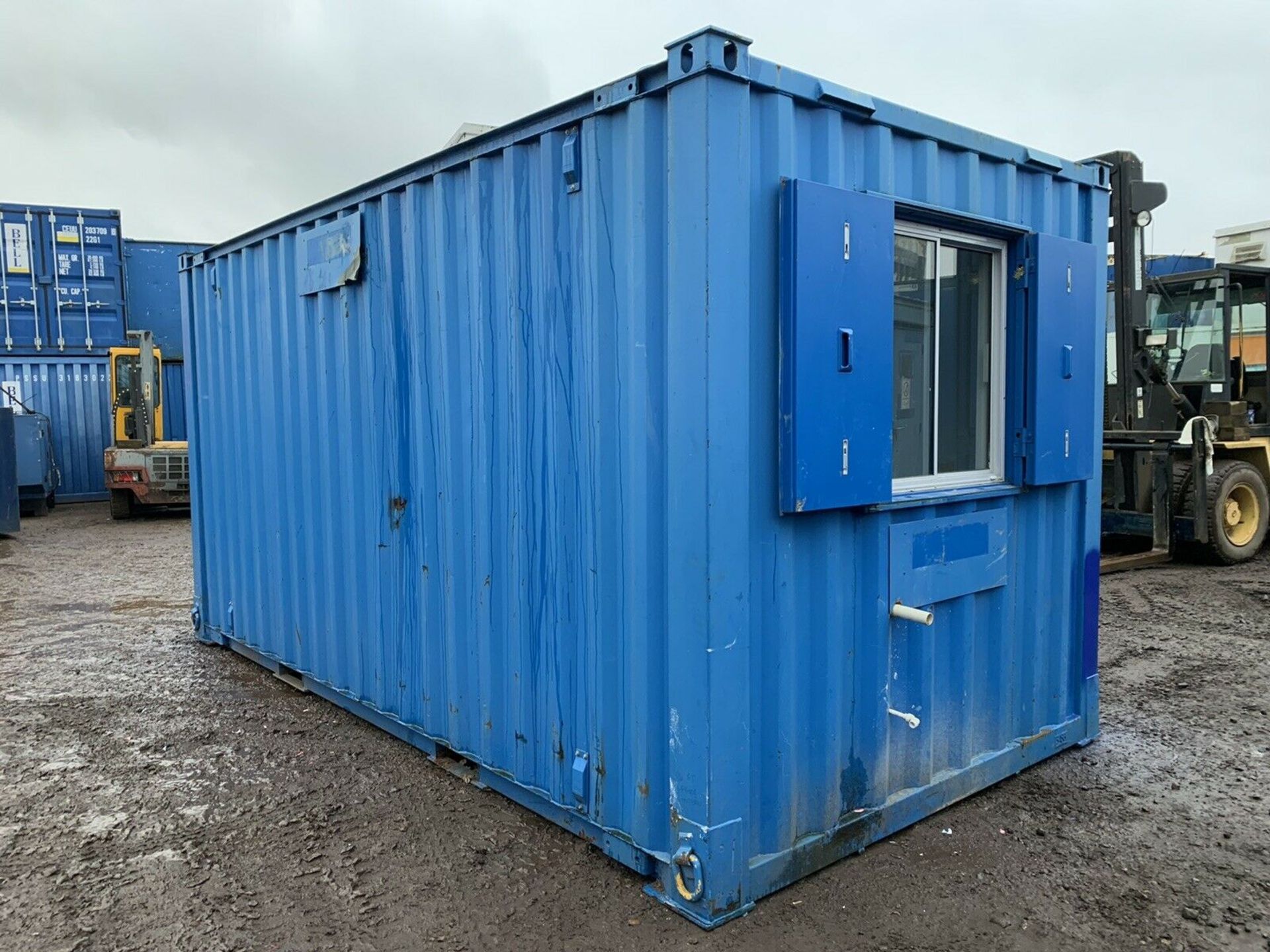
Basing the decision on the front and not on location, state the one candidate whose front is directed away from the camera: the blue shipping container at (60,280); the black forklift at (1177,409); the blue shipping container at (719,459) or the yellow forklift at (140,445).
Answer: the yellow forklift at (140,445)

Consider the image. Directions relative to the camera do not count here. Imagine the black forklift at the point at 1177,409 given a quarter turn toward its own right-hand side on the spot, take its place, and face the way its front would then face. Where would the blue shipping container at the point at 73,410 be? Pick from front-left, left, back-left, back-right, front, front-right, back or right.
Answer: front-left

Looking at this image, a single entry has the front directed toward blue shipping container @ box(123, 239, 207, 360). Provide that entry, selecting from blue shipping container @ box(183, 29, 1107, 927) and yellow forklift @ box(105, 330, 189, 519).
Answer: the yellow forklift

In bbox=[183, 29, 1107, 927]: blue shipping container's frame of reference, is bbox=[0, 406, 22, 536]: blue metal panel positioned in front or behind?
behind

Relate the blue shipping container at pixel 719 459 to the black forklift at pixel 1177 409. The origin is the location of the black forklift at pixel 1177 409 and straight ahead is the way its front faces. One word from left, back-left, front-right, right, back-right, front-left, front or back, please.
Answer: front-left

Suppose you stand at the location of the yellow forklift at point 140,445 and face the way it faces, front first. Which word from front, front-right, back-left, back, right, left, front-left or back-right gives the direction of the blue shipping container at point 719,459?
back

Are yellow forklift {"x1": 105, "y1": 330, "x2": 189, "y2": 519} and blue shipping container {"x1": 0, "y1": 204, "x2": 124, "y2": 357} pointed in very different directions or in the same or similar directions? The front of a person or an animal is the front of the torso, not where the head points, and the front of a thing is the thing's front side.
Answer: very different directions

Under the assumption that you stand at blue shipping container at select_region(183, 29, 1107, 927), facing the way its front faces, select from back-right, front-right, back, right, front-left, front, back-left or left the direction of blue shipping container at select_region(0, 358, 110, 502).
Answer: back

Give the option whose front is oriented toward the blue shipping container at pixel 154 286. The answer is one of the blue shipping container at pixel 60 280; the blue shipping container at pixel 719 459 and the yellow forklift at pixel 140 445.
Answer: the yellow forklift

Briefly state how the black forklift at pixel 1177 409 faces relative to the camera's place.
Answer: facing the viewer and to the left of the viewer

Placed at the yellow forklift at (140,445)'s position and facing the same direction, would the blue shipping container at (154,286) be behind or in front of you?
in front

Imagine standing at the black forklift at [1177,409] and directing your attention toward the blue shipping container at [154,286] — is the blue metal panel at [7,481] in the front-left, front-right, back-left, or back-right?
front-left

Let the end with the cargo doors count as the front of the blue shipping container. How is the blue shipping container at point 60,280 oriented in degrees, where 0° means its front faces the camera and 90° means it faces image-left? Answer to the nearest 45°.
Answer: approximately 0°

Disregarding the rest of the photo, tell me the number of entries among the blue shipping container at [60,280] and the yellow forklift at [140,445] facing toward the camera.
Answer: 1

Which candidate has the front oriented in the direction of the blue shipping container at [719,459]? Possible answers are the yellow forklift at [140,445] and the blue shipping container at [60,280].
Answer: the blue shipping container at [60,280]

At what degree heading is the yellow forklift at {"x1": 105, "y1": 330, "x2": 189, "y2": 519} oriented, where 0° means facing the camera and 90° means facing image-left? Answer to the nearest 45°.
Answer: approximately 180°
